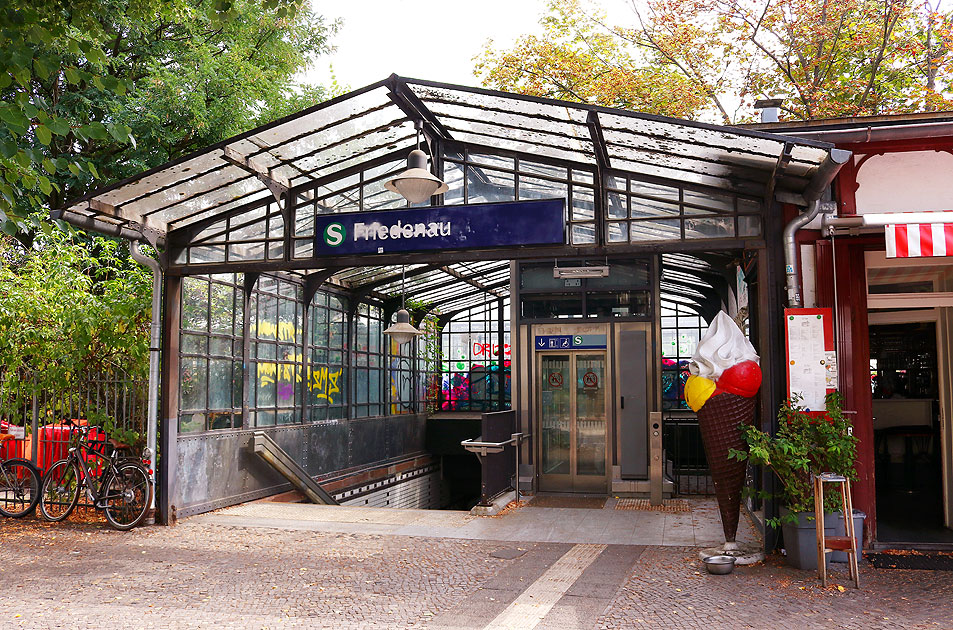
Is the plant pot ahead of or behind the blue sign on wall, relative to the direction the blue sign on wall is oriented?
ahead

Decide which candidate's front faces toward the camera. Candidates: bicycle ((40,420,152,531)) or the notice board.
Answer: the notice board

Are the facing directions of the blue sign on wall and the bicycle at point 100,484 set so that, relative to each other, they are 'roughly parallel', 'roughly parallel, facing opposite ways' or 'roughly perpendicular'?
roughly perpendicular

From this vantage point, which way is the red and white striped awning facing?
toward the camera

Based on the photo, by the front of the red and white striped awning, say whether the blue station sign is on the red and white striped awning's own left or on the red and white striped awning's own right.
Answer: on the red and white striped awning's own right

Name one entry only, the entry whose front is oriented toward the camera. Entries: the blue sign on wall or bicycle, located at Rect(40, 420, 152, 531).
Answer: the blue sign on wall

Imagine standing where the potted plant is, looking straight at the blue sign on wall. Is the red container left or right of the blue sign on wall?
left

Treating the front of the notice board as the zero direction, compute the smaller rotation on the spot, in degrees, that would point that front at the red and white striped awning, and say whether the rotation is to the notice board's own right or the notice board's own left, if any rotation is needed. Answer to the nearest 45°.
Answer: approximately 45° to the notice board's own left

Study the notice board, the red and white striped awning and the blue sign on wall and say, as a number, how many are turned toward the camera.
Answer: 3

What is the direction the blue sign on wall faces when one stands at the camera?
facing the viewer
